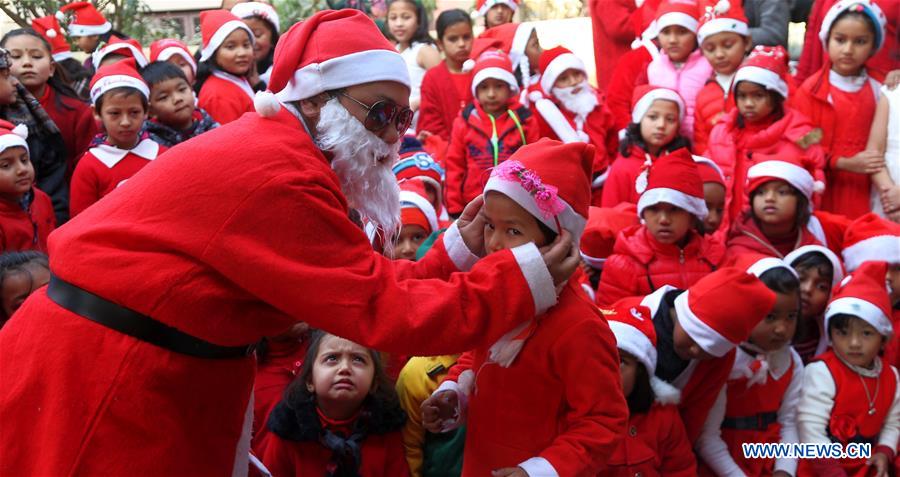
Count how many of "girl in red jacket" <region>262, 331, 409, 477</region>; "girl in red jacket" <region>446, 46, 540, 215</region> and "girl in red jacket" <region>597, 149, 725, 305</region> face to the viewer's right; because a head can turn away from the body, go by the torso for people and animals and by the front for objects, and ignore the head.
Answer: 0

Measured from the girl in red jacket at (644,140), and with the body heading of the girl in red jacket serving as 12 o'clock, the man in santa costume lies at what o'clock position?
The man in santa costume is roughly at 2 o'clock from the girl in red jacket.

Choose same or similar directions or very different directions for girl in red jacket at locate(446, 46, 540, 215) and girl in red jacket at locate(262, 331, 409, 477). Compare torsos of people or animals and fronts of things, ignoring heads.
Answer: same or similar directions

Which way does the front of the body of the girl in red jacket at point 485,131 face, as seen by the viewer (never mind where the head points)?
toward the camera

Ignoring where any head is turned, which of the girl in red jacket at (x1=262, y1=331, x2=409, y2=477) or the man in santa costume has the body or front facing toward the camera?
the girl in red jacket

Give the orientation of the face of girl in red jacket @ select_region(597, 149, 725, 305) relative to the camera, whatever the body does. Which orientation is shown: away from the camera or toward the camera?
toward the camera

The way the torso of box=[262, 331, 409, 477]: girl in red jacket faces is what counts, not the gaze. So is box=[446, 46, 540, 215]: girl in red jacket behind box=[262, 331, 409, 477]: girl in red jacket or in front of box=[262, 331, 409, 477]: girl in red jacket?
behind

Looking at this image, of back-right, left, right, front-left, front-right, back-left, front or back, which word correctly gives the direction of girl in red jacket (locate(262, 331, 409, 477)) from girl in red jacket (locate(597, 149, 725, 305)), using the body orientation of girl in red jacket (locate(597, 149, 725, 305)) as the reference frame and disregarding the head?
front-right

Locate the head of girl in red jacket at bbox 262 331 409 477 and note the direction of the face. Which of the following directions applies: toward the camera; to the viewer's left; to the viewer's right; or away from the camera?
toward the camera

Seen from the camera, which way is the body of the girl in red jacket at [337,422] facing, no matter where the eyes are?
toward the camera

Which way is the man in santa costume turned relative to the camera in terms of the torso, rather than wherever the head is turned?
to the viewer's right

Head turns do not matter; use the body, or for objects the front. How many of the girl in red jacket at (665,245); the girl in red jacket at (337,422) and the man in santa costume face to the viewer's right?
1

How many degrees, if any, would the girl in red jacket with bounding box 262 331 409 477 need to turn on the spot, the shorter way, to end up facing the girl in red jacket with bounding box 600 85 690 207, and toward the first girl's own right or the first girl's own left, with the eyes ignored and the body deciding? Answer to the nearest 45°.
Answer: approximately 135° to the first girl's own left

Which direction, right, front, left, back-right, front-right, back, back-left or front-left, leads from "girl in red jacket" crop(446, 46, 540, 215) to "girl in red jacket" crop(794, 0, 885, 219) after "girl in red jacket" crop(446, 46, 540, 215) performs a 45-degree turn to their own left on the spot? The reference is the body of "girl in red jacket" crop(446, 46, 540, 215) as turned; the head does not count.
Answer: front-left

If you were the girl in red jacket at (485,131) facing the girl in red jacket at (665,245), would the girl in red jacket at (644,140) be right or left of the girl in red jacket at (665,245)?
left

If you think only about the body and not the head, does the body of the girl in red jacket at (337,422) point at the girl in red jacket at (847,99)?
no

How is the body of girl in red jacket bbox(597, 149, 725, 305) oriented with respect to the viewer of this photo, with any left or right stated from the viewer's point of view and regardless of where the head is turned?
facing the viewer
